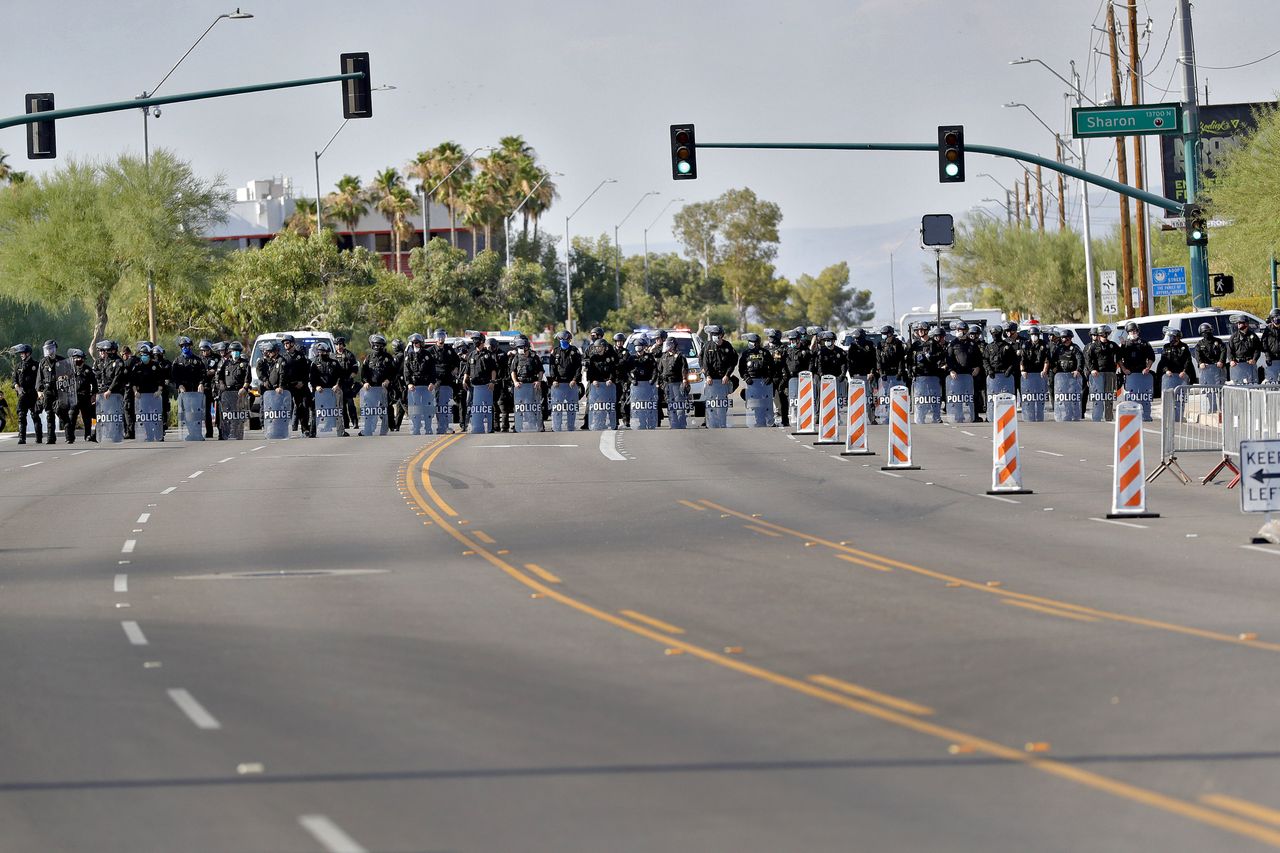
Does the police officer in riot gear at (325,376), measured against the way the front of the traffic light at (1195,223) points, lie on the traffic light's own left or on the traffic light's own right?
on the traffic light's own right

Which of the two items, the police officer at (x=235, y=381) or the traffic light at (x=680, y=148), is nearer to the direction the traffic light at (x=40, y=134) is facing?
the police officer

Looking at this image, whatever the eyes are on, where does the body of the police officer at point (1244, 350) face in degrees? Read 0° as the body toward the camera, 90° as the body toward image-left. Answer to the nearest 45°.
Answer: approximately 0°

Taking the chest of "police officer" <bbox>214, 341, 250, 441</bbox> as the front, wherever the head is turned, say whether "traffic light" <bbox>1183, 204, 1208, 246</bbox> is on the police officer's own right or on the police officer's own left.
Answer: on the police officer's own left

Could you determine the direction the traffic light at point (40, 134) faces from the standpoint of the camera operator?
facing away from the viewer

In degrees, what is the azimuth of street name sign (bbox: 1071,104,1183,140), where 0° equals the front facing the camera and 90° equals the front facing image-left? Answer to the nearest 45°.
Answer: approximately 0°

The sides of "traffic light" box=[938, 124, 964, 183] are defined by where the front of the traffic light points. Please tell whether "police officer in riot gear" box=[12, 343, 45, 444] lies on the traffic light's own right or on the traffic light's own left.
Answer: on the traffic light's own right

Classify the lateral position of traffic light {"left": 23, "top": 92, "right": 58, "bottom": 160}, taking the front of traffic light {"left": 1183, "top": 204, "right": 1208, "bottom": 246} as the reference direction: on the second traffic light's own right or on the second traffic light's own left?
on the second traffic light's own right
